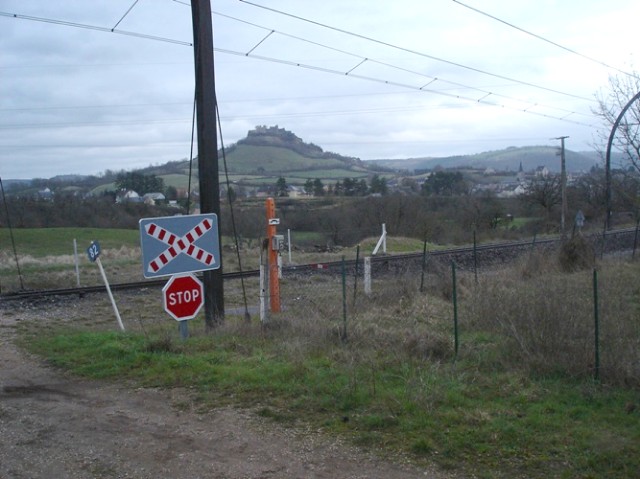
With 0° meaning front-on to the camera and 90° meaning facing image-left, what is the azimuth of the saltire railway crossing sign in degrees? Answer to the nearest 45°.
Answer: approximately 0°

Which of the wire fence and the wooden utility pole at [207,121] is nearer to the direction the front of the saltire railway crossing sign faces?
the wire fence

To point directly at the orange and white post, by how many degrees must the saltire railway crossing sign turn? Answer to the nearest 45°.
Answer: approximately 135° to its left

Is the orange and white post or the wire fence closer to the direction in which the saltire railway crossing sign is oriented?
the wire fence
